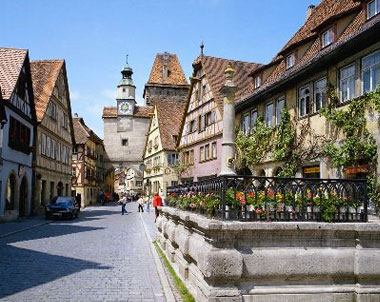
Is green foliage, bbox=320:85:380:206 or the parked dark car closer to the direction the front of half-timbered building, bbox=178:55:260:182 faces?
the parked dark car

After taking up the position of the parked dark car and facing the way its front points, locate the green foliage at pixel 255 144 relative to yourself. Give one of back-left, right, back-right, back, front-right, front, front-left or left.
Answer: left

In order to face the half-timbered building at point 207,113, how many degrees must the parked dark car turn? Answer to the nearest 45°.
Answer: approximately 135° to its left

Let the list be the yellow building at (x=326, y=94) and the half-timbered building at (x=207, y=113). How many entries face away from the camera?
0

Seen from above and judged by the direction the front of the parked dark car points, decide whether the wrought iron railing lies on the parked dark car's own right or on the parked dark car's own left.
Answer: on the parked dark car's own left

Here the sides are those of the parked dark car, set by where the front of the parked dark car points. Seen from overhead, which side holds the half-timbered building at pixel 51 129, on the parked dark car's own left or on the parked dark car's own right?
on the parked dark car's own right

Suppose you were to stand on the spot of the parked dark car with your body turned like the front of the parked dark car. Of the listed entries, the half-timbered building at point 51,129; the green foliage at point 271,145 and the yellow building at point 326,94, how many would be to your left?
2

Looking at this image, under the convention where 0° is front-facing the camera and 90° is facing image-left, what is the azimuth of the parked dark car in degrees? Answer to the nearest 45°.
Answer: approximately 45°

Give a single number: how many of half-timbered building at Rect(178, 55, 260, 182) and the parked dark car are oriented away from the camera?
0

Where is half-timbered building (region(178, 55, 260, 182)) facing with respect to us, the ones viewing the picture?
facing the viewer and to the left of the viewer

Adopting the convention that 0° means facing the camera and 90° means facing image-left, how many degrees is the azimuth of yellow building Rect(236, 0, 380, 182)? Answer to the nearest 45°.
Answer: approximately 45°

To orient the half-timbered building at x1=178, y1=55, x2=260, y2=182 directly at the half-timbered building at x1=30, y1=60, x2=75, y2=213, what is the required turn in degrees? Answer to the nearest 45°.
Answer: approximately 45° to its right

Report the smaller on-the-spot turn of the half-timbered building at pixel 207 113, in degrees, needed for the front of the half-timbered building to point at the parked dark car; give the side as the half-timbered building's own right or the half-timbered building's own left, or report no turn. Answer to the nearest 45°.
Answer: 0° — it already faces it

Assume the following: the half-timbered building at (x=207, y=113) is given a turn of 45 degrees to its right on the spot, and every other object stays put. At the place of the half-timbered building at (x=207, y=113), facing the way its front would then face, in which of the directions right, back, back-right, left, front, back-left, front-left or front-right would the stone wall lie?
left
